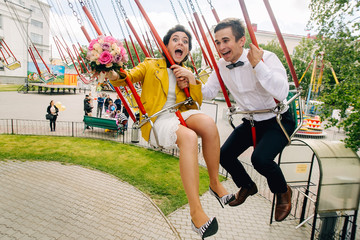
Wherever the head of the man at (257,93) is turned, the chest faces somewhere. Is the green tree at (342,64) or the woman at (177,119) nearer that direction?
the woman

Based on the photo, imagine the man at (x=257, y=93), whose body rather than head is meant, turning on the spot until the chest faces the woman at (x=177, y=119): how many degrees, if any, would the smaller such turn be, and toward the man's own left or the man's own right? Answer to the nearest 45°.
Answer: approximately 45° to the man's own right

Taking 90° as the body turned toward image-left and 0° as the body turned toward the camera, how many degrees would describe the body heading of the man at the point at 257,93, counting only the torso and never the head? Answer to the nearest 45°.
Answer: approximately 45°

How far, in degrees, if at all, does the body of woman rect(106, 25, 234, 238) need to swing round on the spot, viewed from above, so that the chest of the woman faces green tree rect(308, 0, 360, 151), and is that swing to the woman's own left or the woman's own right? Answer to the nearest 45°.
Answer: approximately 90° to the woman's own left

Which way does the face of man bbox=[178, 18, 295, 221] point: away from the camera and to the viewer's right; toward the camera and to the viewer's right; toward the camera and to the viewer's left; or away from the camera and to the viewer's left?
toward the camera and to the viewer's left

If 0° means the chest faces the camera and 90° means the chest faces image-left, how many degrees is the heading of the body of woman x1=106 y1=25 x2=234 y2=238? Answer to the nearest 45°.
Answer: approximately 315°

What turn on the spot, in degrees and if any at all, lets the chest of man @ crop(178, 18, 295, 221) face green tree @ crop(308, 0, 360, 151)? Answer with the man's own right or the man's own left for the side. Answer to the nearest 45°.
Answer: approximately 180°

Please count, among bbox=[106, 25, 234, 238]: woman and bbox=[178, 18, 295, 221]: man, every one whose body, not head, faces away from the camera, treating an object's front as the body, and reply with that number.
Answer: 0

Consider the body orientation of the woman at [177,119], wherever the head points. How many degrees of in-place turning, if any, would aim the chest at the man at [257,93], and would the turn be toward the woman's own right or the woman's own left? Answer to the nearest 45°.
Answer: approximately 45° to the woman's own left
